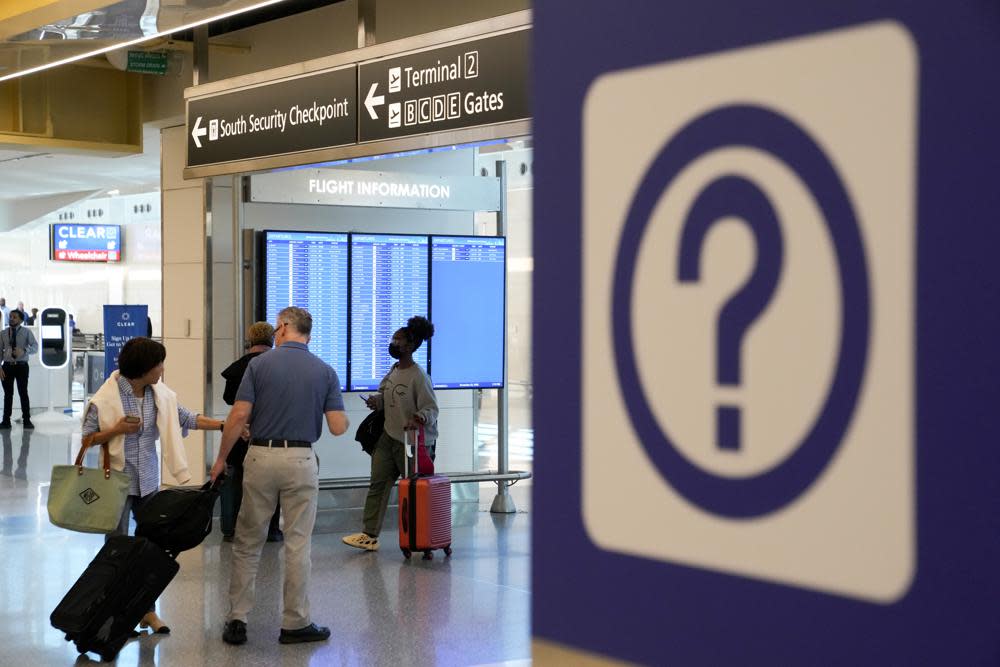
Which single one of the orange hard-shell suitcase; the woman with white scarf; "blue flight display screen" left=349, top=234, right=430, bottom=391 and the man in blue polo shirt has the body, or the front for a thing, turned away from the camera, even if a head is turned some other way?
the man in blue polo shirt

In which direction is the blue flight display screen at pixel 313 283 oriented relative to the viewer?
toward the camera

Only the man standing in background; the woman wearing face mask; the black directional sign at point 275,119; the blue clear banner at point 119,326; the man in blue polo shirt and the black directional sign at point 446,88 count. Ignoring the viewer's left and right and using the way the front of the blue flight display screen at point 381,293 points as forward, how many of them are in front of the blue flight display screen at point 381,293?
4

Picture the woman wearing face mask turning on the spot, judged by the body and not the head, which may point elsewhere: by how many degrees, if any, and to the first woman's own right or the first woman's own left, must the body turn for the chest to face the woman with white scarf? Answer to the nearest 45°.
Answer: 0° — they already face them

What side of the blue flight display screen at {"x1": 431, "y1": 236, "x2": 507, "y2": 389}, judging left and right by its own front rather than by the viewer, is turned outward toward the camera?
front

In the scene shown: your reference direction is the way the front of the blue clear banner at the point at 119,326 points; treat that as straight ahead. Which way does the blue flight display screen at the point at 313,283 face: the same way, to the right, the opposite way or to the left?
the same way

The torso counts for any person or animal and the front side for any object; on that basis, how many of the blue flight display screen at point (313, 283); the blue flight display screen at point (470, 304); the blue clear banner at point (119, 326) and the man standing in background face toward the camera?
4

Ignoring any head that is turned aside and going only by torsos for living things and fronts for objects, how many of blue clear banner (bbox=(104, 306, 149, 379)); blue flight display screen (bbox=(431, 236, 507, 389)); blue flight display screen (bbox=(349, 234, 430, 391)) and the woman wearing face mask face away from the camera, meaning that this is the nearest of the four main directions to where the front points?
0

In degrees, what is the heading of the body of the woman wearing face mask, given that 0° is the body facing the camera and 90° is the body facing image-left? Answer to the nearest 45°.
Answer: approximately 45°

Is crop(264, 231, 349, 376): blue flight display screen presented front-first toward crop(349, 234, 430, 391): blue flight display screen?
no

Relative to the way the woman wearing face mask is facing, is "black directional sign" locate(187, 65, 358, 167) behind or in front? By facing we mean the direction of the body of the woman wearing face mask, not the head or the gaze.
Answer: in front

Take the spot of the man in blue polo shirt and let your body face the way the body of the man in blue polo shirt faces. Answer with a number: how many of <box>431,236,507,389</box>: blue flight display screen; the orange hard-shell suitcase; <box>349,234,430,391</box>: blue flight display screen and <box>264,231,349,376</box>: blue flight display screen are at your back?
0

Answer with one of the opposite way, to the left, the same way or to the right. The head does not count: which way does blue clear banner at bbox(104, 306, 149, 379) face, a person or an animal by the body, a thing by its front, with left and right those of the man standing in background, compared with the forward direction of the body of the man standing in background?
the same way

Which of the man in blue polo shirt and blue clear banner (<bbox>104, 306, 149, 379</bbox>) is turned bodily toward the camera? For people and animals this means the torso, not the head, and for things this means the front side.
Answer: the blue clear banner

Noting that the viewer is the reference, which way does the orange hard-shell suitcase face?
facing the viewer and to the right of the viewer

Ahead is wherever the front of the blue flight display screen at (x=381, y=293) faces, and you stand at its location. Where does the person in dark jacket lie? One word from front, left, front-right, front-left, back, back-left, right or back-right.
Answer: front-right

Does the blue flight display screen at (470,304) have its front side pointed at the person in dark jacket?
no

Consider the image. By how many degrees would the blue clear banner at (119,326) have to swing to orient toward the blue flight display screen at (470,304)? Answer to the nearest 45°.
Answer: approximately 45° to its left

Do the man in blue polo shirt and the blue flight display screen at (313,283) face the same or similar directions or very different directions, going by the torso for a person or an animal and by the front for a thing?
very different directions
